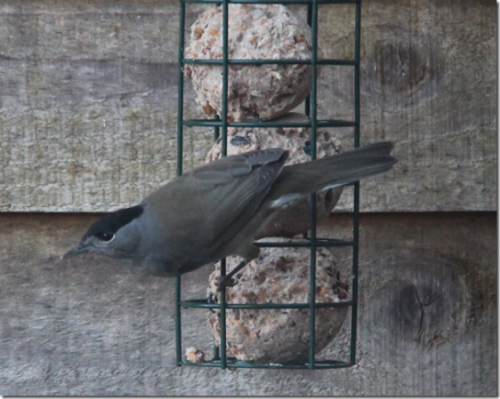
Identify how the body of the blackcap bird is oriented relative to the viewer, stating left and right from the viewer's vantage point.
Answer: facing to the left of the viewer
